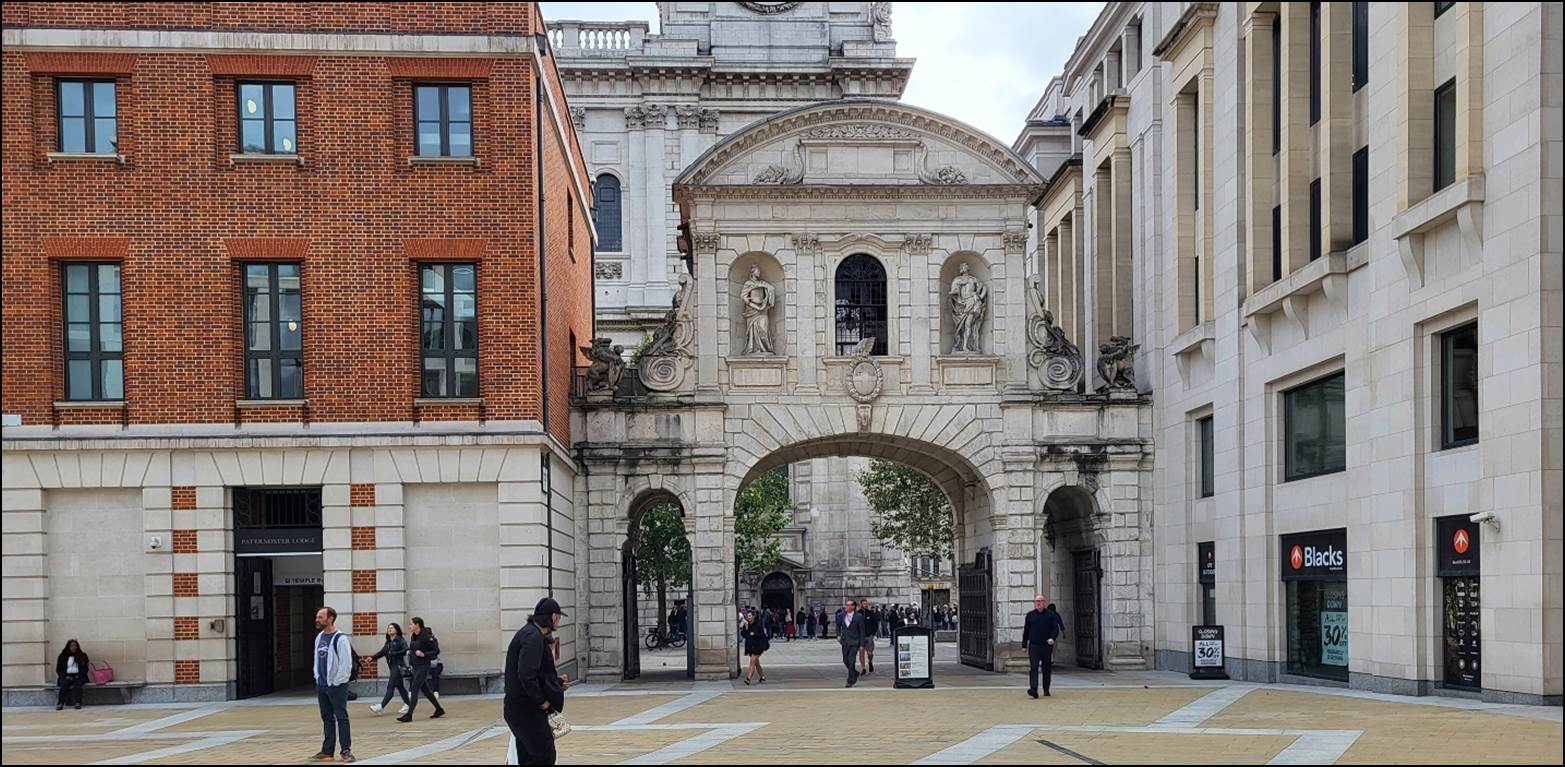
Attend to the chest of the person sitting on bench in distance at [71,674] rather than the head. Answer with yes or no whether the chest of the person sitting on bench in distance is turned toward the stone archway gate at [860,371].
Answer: no

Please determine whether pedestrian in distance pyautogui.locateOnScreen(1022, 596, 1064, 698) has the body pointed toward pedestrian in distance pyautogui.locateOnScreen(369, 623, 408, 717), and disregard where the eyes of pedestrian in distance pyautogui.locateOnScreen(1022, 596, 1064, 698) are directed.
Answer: no

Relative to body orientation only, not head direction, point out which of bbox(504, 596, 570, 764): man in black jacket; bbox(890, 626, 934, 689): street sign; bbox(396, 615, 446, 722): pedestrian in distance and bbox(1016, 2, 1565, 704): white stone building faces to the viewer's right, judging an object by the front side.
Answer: the man in black jacket

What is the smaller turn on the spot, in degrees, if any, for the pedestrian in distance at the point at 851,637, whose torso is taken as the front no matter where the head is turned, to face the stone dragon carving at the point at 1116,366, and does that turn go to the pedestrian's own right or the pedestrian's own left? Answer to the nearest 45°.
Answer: approximately 135° to the pedestrian's own left

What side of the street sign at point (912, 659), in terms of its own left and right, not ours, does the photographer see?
front

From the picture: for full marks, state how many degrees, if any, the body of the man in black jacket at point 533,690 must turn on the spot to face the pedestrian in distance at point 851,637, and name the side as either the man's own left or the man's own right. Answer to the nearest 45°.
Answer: approximately 90° to the man's own left

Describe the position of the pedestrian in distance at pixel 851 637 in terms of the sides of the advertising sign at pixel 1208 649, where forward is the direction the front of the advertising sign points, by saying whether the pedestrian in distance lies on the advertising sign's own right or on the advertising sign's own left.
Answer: on the advertising sign's own right

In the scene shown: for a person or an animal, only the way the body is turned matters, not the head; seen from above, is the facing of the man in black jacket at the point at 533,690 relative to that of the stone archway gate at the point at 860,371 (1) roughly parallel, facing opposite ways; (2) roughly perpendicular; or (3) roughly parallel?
roughly perpendicular

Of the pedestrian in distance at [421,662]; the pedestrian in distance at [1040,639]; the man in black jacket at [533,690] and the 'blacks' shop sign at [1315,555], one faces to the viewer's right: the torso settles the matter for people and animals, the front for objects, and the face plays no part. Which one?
the man in black jacket

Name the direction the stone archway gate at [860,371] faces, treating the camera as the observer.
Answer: facing the viewer

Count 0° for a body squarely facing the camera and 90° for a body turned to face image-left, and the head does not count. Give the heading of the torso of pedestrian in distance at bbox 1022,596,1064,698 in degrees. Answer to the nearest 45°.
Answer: approximately 0°

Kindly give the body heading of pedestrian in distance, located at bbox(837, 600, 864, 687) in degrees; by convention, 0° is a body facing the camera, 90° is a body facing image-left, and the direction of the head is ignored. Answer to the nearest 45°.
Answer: approximately 0°

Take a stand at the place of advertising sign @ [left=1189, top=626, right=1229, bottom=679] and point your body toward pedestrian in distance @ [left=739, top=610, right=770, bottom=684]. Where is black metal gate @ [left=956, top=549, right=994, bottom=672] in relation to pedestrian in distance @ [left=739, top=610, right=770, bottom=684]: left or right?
right

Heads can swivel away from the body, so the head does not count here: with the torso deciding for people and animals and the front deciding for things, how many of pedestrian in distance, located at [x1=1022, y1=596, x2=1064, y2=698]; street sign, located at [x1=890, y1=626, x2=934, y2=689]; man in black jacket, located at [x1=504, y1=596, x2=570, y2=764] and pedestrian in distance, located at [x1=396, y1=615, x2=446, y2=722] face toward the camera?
2

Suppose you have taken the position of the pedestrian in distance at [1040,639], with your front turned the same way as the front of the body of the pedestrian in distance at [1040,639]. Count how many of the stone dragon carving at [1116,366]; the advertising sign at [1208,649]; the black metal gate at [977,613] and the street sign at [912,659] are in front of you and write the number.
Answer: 0
